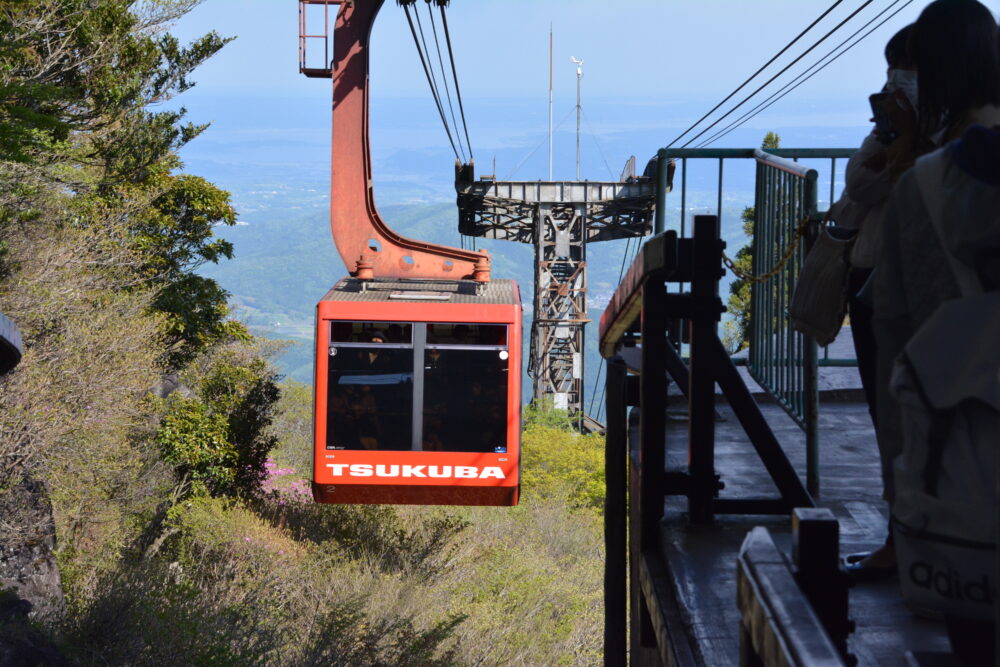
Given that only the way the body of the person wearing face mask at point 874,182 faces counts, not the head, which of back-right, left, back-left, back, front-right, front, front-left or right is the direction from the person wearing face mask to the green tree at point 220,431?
front-right

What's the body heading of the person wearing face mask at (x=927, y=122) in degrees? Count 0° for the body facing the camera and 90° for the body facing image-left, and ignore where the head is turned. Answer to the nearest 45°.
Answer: approximately 135°

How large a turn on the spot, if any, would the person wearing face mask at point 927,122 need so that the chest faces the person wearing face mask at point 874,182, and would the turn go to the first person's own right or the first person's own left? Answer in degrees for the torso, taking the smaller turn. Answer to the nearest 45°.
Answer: approximately 45° to the first person's own right

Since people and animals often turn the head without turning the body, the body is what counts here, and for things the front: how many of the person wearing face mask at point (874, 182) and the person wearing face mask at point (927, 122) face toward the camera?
0

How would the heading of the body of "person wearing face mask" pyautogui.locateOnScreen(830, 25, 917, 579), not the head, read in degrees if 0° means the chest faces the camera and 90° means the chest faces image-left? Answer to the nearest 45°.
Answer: approximately 90°

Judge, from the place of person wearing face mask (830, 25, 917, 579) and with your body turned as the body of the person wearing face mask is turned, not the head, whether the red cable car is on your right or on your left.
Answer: on your right

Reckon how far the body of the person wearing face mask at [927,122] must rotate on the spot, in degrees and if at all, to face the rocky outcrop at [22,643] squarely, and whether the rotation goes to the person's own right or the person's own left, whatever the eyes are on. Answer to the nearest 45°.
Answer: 0° — they already face it
